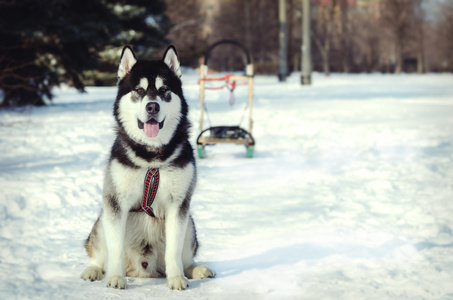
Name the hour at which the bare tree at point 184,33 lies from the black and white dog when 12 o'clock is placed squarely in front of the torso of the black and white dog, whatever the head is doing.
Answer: The bare tree is roughly at 6 o'clock from the black and white dog.

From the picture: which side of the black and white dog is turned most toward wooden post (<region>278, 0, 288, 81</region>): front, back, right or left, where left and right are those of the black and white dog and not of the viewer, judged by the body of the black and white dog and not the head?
back

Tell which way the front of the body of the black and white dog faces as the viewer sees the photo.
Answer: toward the camera

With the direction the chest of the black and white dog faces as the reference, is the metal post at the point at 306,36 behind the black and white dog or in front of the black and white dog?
behind

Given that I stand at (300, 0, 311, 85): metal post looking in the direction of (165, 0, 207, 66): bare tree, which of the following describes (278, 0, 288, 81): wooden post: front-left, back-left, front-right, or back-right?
front-right

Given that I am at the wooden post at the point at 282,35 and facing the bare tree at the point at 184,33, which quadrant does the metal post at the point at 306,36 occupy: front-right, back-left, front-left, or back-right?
back-left
